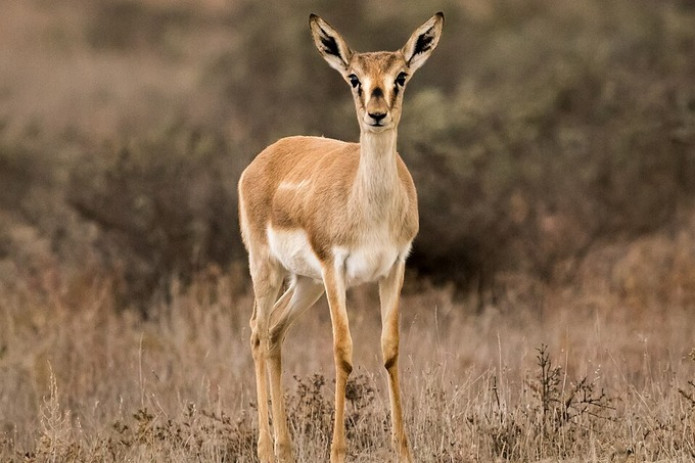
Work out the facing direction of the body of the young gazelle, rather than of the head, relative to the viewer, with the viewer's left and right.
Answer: facing the viewer and to the right of the viewer

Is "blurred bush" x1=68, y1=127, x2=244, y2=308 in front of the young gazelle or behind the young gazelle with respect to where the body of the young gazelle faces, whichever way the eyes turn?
behind
